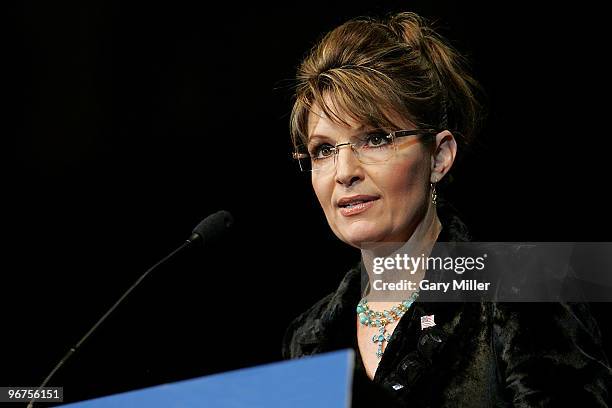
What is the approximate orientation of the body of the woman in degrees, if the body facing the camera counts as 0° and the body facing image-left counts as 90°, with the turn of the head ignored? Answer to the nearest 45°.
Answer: approximately 45°
